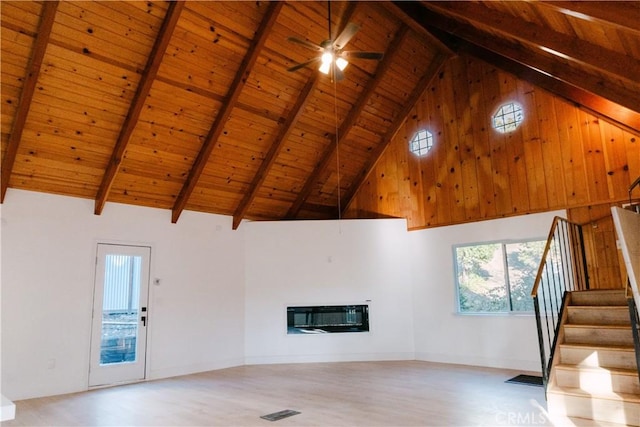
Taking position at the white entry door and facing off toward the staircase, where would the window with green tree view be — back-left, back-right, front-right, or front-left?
front-left

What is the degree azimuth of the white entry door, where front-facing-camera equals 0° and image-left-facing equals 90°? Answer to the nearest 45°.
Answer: approximately 315°

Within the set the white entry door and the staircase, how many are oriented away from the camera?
0

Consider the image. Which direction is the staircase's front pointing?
toward the camera

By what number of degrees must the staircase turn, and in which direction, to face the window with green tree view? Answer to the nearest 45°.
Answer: approximately 135° to its right

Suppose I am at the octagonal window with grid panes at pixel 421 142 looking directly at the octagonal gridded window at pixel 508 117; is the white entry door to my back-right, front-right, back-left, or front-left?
back-right

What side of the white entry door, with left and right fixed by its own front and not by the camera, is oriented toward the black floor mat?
left

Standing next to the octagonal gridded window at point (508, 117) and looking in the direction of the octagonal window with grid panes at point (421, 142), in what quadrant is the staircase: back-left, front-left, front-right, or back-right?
back-left

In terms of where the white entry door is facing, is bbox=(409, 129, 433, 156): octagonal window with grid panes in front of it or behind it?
in front

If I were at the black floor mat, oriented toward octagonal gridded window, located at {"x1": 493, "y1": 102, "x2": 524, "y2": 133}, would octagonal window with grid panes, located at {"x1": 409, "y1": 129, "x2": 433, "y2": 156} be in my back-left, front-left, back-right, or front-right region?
front-left

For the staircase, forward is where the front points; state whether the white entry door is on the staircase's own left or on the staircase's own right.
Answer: on the staircase's own right
